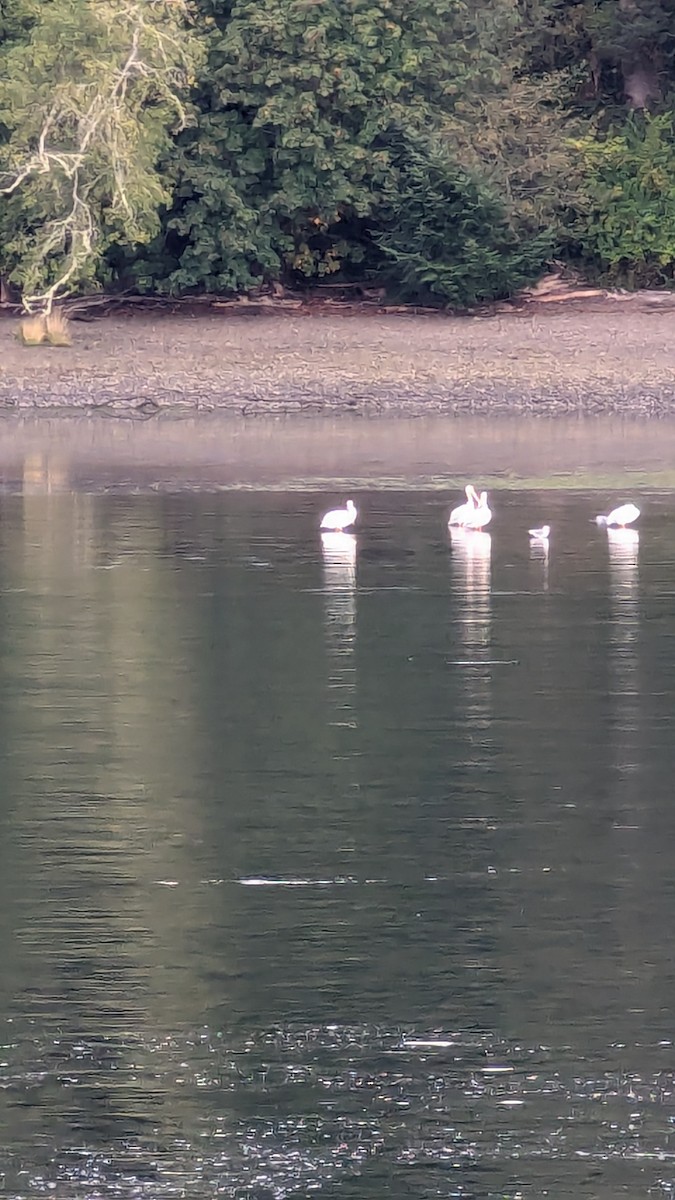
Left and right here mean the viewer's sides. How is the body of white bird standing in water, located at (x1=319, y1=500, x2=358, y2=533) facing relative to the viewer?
facing to the right of the viewer

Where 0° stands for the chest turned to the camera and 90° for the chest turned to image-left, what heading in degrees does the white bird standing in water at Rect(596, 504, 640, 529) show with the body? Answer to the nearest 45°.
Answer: approximately 90°

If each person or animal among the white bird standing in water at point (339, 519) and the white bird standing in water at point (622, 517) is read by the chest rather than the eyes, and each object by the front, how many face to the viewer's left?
1

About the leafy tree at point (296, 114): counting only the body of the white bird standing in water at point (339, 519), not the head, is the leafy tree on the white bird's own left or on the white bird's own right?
on the white bird's own left

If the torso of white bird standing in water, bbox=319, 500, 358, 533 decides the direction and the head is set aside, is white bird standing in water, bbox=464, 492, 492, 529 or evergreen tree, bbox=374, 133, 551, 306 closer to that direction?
the white bird standing in water

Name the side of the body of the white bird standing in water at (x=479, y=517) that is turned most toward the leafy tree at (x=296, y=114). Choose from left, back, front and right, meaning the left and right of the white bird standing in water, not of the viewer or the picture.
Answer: left

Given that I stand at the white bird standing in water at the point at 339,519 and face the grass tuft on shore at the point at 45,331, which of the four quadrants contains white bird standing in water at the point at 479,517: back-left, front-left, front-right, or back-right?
back-right
